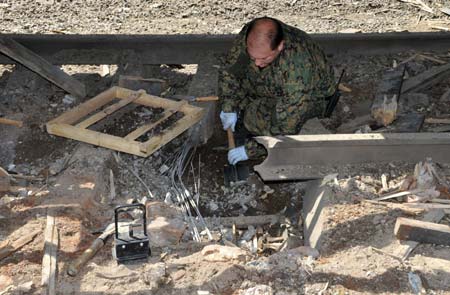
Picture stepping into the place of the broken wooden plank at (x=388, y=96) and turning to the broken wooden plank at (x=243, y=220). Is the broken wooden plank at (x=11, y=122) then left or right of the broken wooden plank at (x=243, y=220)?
right

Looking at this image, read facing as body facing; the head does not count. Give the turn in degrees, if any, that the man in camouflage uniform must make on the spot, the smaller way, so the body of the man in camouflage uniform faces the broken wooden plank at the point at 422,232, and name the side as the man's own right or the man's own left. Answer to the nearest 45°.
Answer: approximately 90° to the man's own left

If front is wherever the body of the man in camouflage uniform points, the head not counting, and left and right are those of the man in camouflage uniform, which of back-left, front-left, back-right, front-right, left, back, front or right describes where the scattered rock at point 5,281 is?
front

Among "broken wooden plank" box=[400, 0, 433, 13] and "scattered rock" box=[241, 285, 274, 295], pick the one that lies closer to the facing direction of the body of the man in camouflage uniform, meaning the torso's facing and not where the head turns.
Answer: the scattered rock

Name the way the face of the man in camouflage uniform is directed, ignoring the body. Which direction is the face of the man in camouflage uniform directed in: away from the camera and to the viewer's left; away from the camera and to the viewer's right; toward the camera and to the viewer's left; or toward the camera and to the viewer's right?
toward the camera and to the viewer's left

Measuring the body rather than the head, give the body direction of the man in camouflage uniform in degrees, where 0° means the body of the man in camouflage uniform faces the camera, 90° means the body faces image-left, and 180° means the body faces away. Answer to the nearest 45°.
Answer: approximately 45°

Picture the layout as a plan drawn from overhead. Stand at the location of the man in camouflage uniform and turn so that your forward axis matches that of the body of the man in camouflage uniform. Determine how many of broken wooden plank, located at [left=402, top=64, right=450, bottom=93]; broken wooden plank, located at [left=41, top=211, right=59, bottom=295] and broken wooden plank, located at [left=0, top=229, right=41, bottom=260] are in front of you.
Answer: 2

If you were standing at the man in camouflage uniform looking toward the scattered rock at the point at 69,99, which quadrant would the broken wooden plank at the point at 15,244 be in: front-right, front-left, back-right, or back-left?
front-left

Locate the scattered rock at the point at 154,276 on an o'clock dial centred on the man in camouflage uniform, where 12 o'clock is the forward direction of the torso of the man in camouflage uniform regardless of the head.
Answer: The scattered rock is roughly at 11 o'clock from the man in camouflage uniform.

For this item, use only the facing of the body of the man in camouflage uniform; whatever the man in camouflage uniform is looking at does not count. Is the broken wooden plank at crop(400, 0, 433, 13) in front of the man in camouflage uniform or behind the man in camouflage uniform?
behind

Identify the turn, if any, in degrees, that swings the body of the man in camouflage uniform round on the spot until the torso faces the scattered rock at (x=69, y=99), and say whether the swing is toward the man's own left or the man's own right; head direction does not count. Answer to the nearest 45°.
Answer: approximately 45° to the man's own right

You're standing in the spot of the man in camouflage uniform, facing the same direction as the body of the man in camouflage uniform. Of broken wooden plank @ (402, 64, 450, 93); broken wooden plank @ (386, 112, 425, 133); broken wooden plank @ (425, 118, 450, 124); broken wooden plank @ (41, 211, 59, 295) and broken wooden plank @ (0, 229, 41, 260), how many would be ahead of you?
2

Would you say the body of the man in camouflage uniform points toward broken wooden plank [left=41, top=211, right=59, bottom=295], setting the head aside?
yes

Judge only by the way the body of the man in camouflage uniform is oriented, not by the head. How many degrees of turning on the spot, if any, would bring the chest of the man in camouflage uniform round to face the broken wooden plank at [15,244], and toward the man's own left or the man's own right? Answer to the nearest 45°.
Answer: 0° — they already face it

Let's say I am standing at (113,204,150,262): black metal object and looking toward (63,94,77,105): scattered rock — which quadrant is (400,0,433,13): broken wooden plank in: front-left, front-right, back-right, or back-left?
front-right

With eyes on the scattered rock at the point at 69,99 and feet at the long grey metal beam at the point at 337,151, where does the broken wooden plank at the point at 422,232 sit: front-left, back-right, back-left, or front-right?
back-left

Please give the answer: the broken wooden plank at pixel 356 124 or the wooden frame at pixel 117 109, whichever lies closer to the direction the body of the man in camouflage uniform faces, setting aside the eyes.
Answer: the wooden frame
